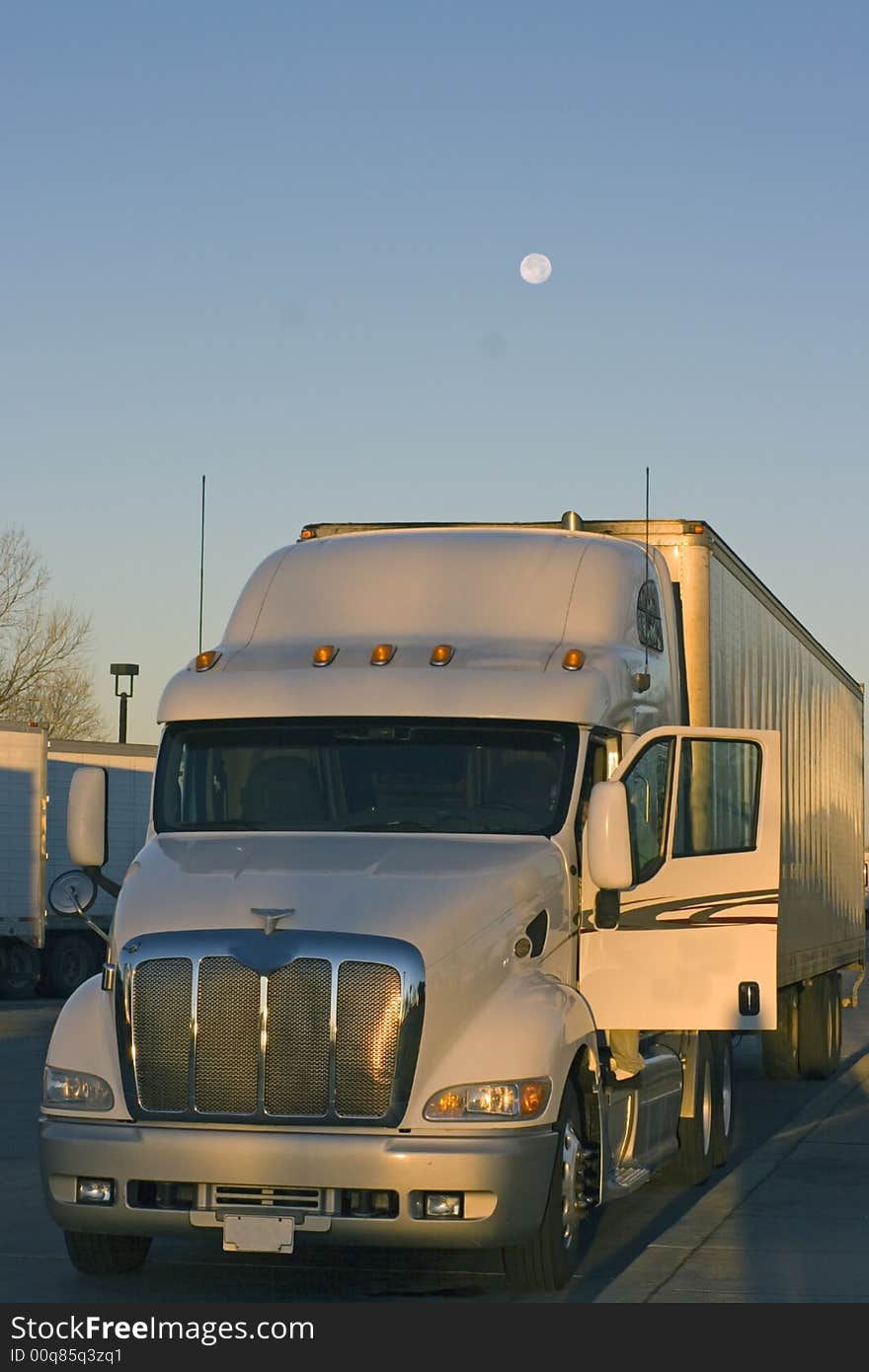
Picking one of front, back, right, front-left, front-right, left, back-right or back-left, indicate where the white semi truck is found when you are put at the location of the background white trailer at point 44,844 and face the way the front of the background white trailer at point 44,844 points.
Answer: back-right

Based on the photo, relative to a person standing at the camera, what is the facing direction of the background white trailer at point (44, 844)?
facing away from the viewer and to the right of the viewer
